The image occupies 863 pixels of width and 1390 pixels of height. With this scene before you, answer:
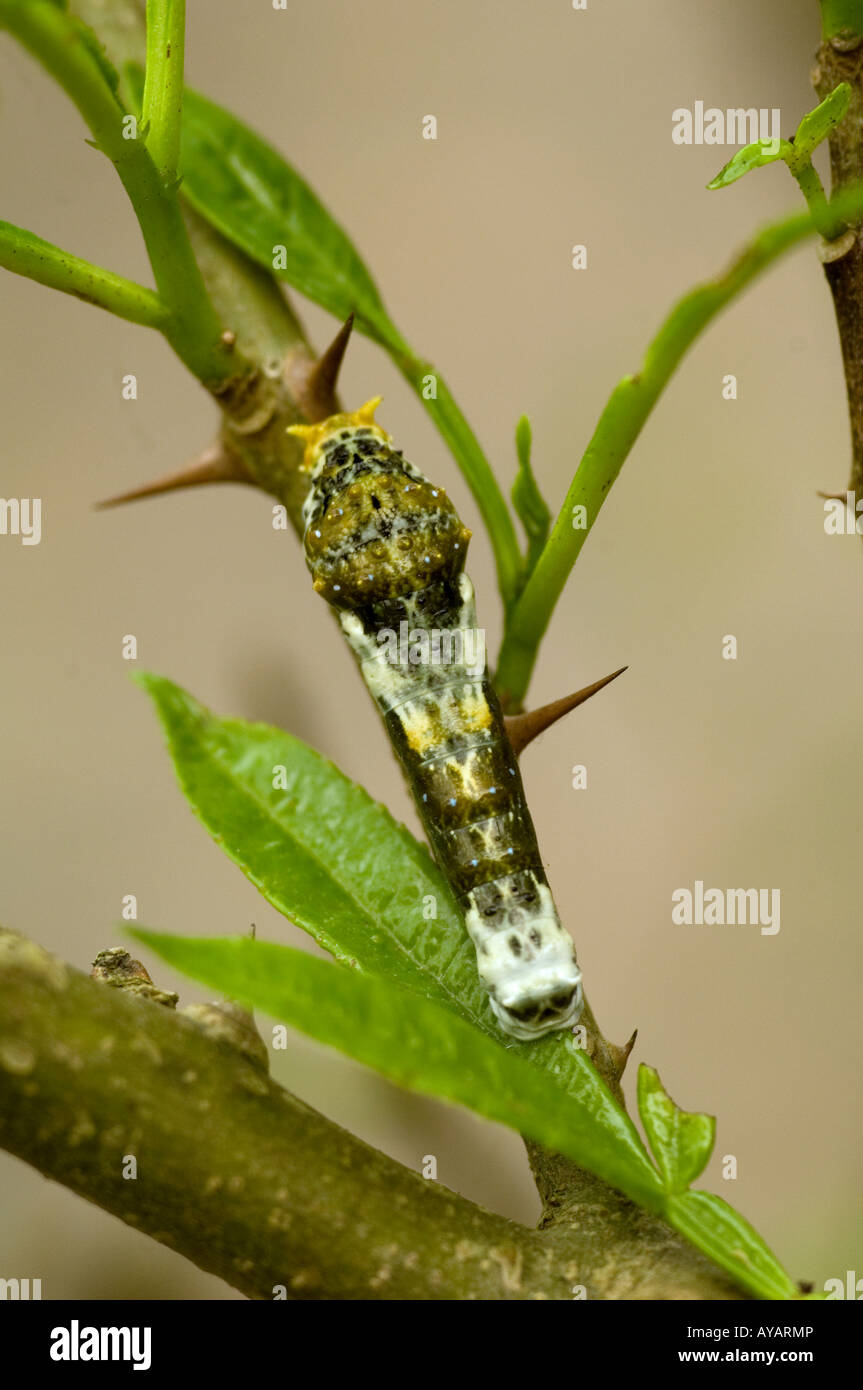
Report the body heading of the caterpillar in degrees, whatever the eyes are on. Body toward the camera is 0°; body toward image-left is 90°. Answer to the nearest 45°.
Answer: approximately 180°
